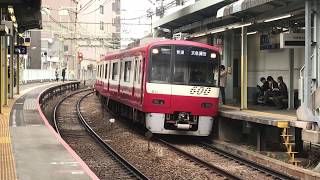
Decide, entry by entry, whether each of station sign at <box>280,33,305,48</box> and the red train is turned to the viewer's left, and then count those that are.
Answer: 0

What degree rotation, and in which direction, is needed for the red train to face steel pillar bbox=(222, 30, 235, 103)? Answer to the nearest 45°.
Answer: approximately 90° to its left

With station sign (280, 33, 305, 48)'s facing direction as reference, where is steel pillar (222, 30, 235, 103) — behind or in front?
behind

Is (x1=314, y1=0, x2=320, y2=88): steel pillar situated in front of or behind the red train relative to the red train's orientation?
in front

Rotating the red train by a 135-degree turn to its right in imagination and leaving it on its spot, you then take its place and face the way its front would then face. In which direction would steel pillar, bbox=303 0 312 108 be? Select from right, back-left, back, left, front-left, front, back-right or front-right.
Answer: back-left

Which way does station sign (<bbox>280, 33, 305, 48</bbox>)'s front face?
toward the camera

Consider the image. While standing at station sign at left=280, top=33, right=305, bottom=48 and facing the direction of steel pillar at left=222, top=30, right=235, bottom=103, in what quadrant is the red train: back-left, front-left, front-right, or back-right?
front-left

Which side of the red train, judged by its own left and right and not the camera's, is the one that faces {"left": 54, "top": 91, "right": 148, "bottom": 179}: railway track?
right

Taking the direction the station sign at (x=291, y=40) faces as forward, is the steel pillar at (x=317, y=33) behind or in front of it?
in front

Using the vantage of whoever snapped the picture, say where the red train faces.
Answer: facing the viewer and to the right of the viewer
